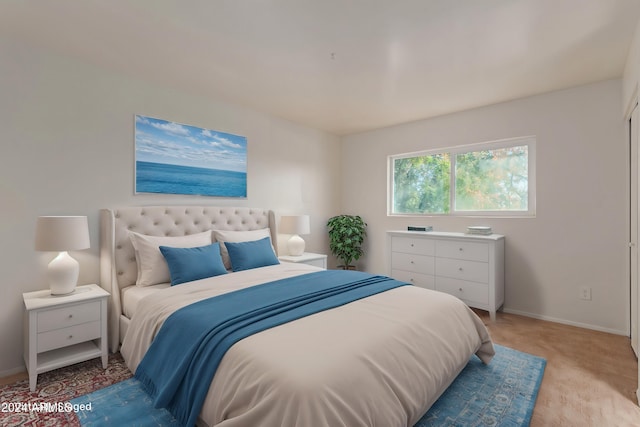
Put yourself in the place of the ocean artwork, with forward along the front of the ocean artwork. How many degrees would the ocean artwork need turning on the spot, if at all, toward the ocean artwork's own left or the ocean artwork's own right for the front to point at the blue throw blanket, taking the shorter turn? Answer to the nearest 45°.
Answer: approximately 45° to the ocean artwork's own right

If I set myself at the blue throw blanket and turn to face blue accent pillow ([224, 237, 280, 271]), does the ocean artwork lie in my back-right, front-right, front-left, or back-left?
front-left

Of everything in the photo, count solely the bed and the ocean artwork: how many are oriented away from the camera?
0

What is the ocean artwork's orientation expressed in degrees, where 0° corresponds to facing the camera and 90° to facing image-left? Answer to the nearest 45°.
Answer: approximately 315°

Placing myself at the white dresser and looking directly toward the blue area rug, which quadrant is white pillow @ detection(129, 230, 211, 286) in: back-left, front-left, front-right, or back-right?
front-right

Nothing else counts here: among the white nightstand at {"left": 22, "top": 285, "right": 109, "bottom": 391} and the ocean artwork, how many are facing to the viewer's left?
0

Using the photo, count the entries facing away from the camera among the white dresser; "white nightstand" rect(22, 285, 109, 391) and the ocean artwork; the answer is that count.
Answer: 0

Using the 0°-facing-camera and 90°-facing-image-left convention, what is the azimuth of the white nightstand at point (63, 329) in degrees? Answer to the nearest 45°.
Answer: approximately 315°

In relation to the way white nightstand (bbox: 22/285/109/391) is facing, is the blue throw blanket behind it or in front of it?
in front

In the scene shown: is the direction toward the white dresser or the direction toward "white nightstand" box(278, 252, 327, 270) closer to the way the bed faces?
the white dresser

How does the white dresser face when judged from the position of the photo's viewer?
facing the viewer and to the left of the viewer

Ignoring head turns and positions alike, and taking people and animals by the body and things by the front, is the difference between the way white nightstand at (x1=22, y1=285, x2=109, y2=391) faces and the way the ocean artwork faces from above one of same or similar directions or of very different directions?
same or similar directions
